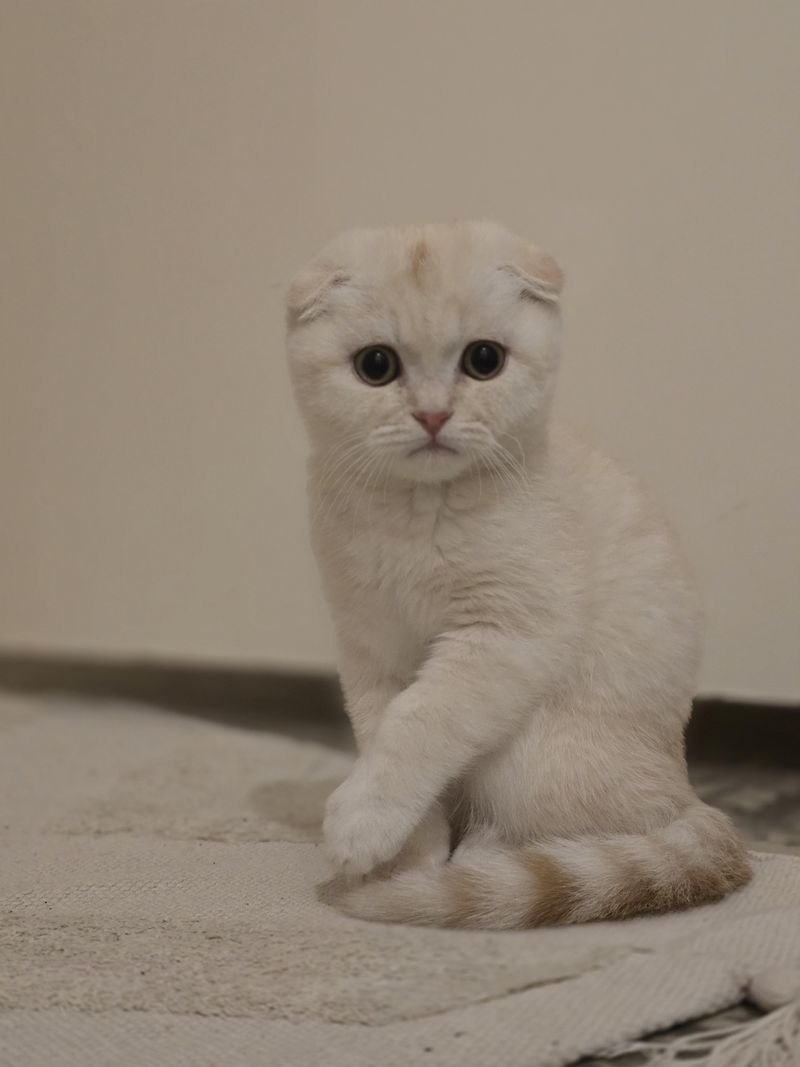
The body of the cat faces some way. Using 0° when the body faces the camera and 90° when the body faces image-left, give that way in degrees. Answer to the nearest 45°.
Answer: approximately 45°
